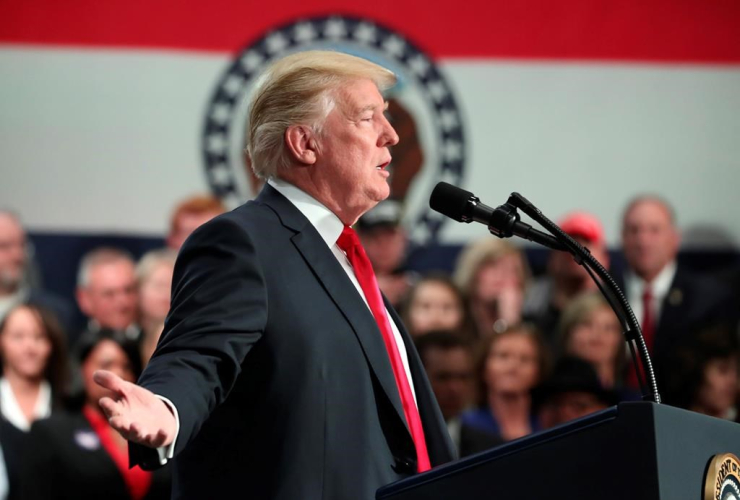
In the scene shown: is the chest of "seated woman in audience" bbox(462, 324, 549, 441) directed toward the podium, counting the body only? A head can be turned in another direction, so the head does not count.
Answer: yes

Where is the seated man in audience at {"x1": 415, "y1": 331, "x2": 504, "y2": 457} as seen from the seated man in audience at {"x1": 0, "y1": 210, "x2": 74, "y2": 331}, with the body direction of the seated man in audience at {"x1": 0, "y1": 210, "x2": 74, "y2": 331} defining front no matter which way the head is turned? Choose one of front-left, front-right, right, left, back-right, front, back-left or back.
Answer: front-left

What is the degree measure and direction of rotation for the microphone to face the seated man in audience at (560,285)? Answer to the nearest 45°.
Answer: approximately 90° to its right

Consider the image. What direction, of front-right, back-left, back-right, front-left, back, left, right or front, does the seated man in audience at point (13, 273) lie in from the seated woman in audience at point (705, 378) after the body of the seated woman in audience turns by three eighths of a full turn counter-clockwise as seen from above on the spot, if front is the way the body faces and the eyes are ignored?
left

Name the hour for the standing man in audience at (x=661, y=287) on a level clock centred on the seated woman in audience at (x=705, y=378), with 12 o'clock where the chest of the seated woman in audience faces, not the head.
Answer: The standing man in audience is roughly at 7 o'clock from the seated woman in audience.

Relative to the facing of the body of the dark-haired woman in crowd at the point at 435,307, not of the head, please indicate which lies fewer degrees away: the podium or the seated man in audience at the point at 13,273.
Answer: the podium

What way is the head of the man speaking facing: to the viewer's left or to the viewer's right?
to the viewer's right

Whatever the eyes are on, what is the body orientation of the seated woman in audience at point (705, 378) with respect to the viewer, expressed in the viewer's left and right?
facing the viewer and to the right of the viewer

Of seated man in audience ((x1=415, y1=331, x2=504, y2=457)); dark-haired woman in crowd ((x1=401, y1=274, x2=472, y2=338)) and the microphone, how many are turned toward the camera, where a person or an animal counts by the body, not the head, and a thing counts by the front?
2

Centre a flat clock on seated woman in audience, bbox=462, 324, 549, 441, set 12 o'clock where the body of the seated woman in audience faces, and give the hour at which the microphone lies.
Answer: The microphone is roughly at 12 o'clock from the seated woman in audience.

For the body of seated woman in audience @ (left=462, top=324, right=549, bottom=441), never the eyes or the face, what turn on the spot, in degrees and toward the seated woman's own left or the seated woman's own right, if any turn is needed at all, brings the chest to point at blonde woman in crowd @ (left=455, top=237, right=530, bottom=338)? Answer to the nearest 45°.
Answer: approximately 180°

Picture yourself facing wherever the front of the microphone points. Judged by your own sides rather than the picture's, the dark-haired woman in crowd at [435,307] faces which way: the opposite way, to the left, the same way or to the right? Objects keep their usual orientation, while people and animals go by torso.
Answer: to the left

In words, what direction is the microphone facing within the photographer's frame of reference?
facing to the left of the viewer
